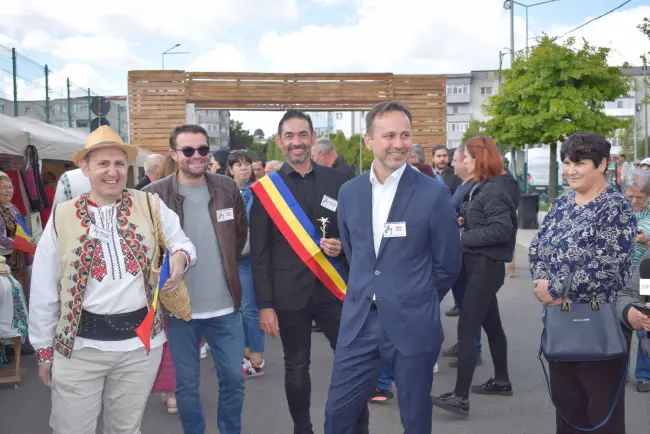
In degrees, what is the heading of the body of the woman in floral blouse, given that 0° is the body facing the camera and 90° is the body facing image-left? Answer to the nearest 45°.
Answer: approximately 45°

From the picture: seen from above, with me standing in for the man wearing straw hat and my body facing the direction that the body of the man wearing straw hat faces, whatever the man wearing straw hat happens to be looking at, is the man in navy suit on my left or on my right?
on my left

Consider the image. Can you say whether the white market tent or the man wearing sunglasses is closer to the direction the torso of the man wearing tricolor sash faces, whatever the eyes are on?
the man wearing sunglasses

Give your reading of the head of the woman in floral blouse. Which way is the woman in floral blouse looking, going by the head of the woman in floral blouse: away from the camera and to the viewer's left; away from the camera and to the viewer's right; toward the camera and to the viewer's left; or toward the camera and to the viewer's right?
toward the camera and to the viewer's left

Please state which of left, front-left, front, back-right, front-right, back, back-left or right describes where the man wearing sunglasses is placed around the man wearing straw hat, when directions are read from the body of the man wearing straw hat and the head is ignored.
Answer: back-left

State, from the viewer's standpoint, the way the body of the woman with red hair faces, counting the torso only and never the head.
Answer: to the viewer's left

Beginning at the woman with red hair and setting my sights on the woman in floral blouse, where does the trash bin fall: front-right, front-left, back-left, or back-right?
back-left

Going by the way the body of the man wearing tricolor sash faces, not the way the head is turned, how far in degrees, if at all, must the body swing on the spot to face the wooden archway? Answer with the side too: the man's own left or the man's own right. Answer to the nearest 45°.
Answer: approximately 180°

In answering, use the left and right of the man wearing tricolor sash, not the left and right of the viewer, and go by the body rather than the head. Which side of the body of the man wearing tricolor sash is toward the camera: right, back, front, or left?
front

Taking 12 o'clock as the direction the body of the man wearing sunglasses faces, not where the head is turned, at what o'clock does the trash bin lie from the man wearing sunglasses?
The trash bin is roughly at 7 o'clock from the man wearing sunglasses.

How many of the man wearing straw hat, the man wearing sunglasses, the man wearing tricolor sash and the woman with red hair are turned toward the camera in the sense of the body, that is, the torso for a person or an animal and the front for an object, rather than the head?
3
